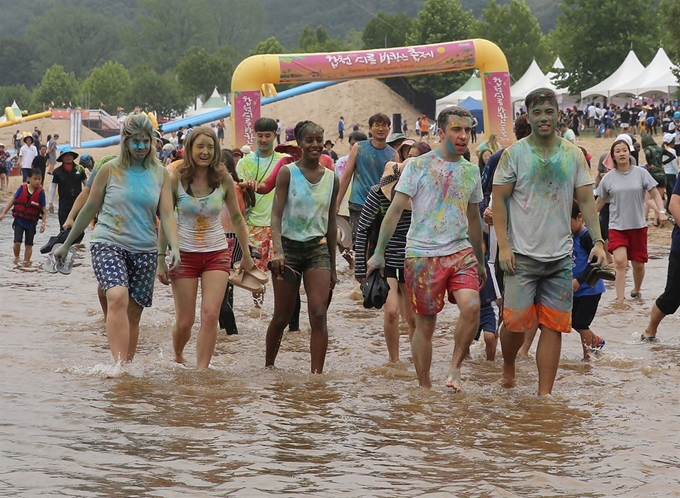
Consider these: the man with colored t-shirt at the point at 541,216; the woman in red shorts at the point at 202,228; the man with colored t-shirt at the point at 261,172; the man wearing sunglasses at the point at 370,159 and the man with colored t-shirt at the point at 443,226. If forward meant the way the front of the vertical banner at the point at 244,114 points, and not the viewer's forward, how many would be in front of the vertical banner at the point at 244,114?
5

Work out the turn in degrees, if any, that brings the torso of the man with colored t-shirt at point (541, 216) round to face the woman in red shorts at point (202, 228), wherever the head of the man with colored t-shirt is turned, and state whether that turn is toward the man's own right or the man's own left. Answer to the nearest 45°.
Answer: approximately 90° to the man's own right

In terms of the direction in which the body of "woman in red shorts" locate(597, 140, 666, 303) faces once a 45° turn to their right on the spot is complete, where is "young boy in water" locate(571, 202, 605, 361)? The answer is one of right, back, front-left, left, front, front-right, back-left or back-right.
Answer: front-left

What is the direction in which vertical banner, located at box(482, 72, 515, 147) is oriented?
toward the camera

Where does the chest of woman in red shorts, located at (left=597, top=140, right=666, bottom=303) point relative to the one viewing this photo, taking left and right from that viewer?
facing the viewer

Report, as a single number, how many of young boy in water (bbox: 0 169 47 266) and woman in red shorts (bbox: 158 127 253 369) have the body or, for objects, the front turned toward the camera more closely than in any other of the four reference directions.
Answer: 2

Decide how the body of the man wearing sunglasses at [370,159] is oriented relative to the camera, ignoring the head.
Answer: toward the camera
